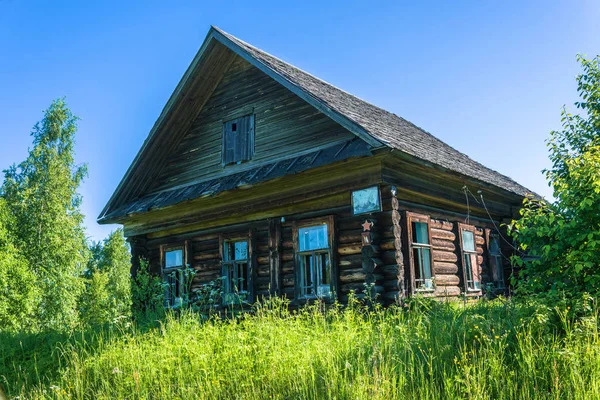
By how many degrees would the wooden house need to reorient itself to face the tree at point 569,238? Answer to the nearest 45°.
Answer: approximately 90° to its left

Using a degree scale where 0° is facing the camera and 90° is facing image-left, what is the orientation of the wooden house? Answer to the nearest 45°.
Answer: approximately 45°

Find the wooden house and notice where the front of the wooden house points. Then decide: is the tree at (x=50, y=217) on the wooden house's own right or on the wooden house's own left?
on the wooden house's own right

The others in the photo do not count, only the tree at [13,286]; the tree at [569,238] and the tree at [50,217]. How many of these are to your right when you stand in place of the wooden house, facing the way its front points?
2

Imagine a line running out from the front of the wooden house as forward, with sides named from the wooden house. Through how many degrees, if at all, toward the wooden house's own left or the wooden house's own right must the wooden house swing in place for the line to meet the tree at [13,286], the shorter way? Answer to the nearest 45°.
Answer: approximately 90° to the wooden house's own right

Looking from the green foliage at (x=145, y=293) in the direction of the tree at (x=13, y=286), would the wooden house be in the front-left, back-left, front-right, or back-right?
back-right

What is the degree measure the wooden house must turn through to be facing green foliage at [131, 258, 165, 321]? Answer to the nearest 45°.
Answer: approximately 45° to its right
